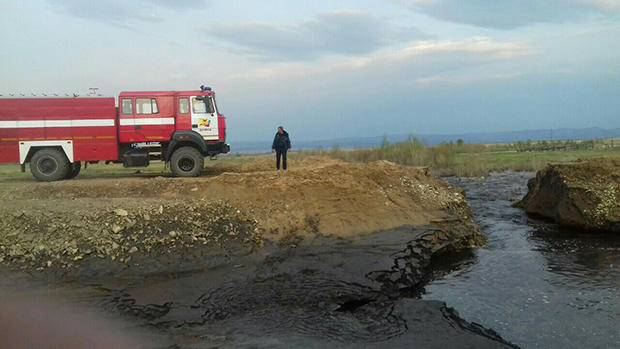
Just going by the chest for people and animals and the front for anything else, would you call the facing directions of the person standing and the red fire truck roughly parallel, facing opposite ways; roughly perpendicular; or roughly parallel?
roughly perpendicular

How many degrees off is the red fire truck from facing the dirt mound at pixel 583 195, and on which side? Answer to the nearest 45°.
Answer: approximately 45° to its right

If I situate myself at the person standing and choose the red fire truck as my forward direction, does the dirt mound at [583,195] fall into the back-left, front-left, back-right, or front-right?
back-left

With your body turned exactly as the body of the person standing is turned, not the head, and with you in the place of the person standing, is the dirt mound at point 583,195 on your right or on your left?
on your left

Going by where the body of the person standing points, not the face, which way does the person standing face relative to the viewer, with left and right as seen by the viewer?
facing the viewer

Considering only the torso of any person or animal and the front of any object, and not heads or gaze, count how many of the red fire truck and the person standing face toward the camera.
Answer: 1

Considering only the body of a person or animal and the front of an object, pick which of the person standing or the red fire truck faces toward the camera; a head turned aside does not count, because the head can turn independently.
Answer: the person standing

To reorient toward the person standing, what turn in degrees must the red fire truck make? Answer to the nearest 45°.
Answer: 0° — it already faces them

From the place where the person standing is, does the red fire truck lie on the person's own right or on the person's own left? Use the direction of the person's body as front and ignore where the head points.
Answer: on the person's own right

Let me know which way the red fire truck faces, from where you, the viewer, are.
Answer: facing to the right of the viewer
